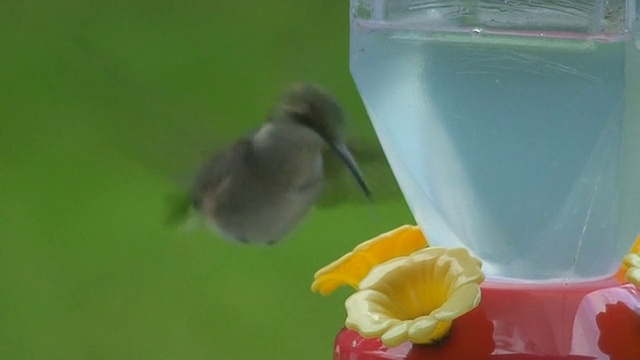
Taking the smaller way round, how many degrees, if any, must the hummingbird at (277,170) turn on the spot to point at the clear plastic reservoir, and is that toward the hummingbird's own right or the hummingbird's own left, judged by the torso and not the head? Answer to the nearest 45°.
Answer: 0° — it already faces it

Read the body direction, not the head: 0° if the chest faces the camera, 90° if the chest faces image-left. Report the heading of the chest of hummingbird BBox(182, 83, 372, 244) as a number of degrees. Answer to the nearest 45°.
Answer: approximately 315°
